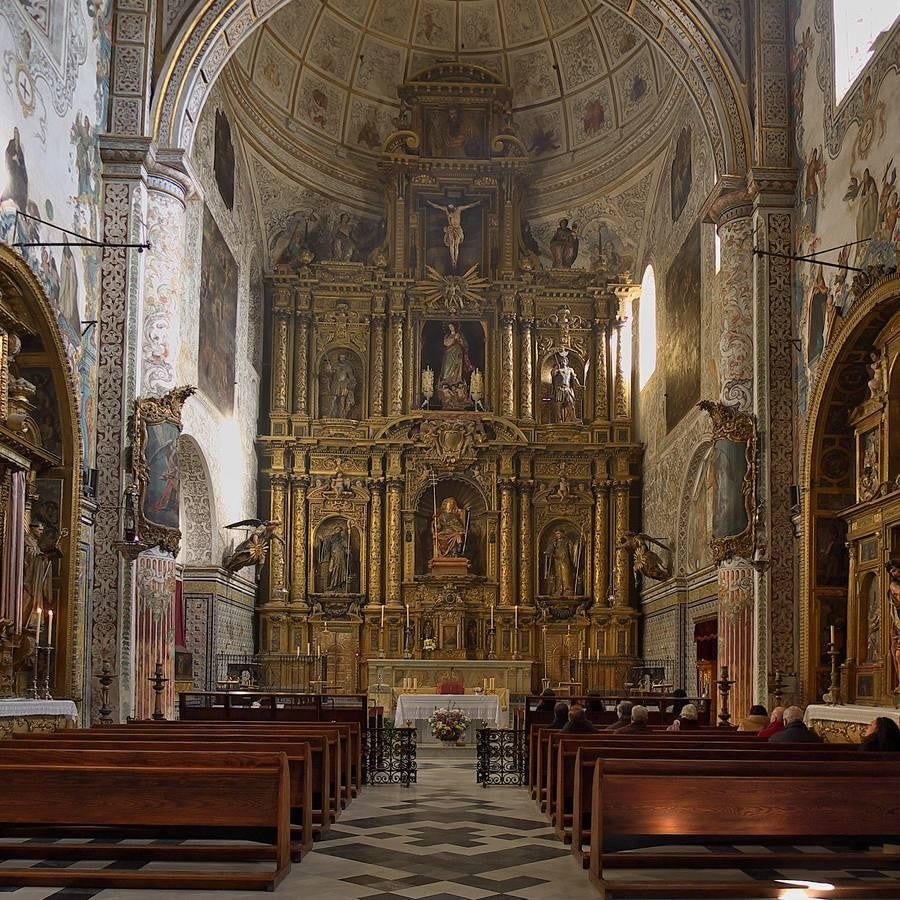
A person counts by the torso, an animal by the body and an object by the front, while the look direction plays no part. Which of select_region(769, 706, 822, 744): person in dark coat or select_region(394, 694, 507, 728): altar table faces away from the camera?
the person in dark coat

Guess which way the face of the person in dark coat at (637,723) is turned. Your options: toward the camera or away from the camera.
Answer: away from the camera

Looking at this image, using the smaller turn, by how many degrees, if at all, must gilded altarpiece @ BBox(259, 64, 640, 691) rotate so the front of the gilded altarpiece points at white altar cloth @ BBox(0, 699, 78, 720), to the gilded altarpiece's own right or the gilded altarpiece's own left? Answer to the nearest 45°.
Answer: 0° — it already faces it

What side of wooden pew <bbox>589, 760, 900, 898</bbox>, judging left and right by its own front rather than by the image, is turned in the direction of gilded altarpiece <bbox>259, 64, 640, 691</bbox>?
front

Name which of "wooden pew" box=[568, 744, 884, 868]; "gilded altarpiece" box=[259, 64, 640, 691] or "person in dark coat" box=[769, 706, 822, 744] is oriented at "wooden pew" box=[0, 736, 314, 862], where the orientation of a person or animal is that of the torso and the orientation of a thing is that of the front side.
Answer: the gilded altarpiece

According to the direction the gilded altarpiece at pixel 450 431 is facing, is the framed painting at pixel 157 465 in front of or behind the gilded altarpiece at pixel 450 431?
in front

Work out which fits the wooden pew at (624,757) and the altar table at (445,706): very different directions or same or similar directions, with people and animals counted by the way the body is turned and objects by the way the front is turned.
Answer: very different directions

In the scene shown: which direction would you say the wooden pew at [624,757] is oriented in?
away from the camera

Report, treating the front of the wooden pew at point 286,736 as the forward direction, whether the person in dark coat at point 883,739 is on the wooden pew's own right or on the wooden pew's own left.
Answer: on the wooden pew's own right

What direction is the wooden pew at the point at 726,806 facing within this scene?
away from the camera

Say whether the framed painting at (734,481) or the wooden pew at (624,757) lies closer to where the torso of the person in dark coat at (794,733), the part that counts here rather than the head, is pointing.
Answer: the framed painting

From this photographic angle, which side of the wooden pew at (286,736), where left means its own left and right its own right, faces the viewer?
back

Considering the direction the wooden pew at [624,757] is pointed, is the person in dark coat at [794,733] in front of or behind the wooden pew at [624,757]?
in front

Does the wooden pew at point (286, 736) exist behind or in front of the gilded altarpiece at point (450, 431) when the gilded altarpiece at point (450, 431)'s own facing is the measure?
in front
